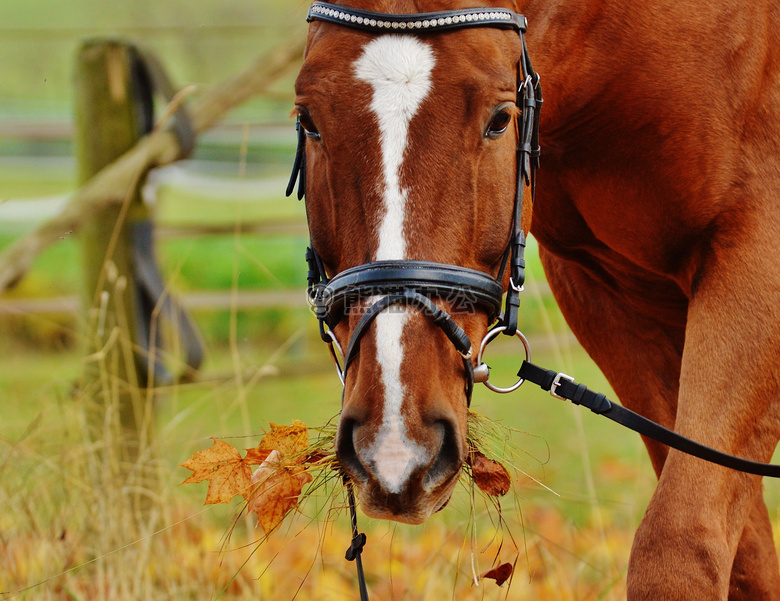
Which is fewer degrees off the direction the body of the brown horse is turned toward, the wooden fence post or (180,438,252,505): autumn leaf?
the autumn leaf

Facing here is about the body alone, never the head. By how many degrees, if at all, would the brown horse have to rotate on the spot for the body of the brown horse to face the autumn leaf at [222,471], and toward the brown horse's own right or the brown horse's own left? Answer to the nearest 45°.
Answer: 0° — it already faces it

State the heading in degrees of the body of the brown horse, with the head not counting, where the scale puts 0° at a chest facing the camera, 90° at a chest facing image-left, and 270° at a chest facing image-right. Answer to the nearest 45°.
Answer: approximately 45°
